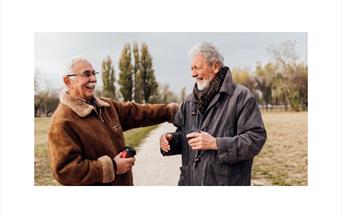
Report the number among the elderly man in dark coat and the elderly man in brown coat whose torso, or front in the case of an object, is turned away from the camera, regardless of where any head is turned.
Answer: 0

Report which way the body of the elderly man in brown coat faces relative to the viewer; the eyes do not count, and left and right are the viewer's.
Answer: facing the viewer and to the right of the viewer

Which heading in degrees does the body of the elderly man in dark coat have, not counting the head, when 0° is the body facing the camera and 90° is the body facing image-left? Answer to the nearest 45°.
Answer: approximately 45°

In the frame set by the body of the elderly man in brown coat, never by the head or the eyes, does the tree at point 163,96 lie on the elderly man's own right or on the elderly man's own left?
on the elderly man's own left

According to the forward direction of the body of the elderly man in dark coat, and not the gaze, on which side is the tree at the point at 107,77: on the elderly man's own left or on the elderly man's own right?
on the elderly man's own right
